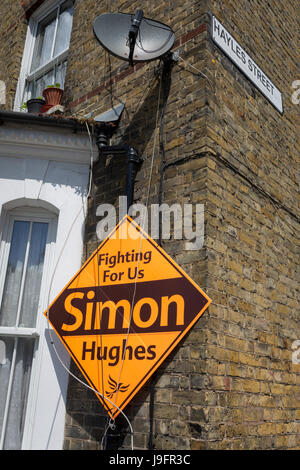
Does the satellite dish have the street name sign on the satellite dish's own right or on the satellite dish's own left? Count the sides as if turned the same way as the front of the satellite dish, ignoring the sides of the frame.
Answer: on the satellite dish's own left

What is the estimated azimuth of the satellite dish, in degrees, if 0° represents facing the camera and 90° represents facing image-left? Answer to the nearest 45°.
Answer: approximately 0°

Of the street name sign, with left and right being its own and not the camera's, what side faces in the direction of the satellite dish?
right

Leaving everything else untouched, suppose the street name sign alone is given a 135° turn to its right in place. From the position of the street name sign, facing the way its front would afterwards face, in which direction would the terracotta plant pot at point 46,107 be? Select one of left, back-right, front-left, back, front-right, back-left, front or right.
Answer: front

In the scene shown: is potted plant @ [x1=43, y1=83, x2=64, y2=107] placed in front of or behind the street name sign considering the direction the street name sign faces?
behind

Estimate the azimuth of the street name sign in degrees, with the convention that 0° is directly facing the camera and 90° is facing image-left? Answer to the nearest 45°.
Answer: approximately 315°
